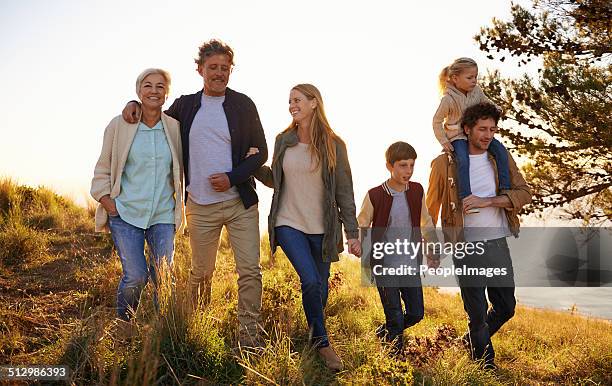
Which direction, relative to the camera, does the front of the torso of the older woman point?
toward the camera

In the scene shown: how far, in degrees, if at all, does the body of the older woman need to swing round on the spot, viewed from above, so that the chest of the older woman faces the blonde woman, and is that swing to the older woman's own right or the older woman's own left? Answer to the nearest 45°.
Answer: approximately 90° to the older woman's own left

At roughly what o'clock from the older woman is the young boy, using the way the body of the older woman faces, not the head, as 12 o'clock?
The young boy is roughly at 9 o'clock from the older woman.

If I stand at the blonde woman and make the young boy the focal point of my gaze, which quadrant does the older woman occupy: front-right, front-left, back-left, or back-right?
back-left

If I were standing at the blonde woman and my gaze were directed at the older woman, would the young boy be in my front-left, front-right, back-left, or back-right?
back-right
